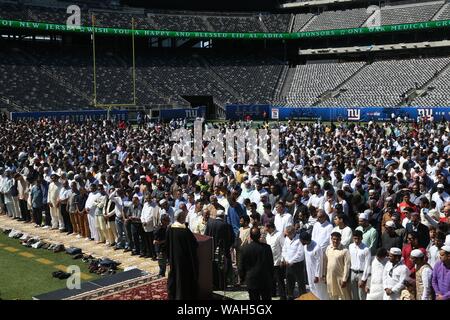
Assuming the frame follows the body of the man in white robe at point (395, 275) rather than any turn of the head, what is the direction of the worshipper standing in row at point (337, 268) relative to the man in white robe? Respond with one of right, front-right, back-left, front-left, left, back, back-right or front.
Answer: right

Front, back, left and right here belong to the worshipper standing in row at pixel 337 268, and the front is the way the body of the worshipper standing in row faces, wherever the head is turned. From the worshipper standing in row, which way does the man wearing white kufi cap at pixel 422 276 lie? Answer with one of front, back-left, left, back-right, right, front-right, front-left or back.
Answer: left

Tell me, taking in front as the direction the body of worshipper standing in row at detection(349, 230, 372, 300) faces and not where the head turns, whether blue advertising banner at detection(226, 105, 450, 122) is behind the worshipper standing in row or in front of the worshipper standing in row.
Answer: behind

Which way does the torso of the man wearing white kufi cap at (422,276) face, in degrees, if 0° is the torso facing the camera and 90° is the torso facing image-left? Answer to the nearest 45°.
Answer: approximately 45°
